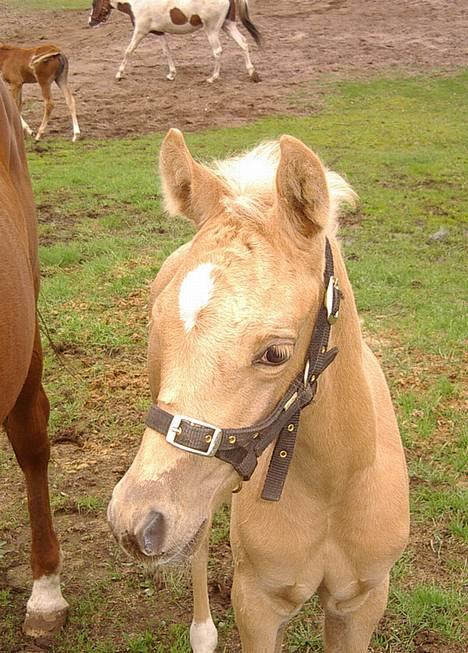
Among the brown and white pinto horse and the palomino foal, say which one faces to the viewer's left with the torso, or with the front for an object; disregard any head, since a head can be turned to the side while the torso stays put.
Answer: the brown and white pinto horse

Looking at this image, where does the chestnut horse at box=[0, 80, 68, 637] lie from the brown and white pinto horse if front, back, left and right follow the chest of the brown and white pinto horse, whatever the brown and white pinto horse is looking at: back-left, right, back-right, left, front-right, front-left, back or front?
left

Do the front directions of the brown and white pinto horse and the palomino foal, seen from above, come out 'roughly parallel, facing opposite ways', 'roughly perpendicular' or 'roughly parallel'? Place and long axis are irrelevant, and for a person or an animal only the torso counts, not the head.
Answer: roughly perpendicular

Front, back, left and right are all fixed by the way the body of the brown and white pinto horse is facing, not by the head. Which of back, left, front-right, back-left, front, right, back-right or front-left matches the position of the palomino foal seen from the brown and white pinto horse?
left

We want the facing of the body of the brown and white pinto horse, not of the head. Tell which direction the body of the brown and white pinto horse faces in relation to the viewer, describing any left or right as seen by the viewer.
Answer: facing to the left of the viewer

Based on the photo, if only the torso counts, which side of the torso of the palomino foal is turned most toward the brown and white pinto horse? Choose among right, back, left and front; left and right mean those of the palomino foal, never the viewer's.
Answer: back

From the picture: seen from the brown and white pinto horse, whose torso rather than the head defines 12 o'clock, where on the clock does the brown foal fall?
The brown foal is roughly at 10 o'clock from the brown and white pinto horse.

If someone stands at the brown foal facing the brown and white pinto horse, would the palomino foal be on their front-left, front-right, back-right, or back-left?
back-right

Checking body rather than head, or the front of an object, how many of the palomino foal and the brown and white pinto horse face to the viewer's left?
1

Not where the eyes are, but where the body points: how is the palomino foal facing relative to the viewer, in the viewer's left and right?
facing the viewer
